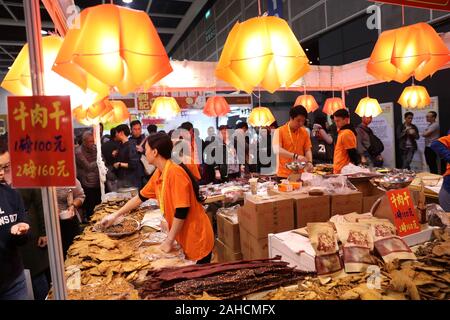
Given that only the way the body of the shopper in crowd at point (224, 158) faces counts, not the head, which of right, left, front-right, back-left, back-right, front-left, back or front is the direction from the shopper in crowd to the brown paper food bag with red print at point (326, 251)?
front

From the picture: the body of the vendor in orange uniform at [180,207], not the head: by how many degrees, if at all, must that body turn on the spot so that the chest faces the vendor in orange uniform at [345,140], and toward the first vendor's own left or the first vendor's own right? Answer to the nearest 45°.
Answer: approximately 135° to the first vendor's own right

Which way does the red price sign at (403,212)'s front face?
toward the camera

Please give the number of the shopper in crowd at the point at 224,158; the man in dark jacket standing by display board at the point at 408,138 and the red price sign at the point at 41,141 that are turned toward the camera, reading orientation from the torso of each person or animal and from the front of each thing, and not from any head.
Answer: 3

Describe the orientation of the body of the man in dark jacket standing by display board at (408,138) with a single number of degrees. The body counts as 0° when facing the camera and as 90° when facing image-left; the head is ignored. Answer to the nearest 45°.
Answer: approximately 0°

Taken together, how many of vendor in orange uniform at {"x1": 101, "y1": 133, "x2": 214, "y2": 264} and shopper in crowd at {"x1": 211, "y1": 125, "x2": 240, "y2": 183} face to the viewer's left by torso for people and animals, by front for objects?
1

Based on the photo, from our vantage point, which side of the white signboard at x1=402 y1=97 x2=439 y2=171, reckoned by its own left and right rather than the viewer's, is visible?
front

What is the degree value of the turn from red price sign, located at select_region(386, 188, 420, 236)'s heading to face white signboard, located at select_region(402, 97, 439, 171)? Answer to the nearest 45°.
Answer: approximately 180°

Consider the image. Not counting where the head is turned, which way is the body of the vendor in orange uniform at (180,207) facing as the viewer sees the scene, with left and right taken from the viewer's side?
facing to the left of the viewer

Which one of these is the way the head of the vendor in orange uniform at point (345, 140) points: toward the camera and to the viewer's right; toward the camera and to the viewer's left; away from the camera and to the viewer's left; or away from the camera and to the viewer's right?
toward the camera and to the viewer's left

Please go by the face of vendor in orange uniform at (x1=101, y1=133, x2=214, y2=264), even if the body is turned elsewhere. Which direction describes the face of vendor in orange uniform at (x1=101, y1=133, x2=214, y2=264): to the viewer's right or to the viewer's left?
to the viewer's left

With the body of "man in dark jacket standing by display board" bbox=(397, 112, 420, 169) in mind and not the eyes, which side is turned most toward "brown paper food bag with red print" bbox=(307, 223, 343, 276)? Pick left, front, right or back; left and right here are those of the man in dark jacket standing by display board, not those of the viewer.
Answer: front
